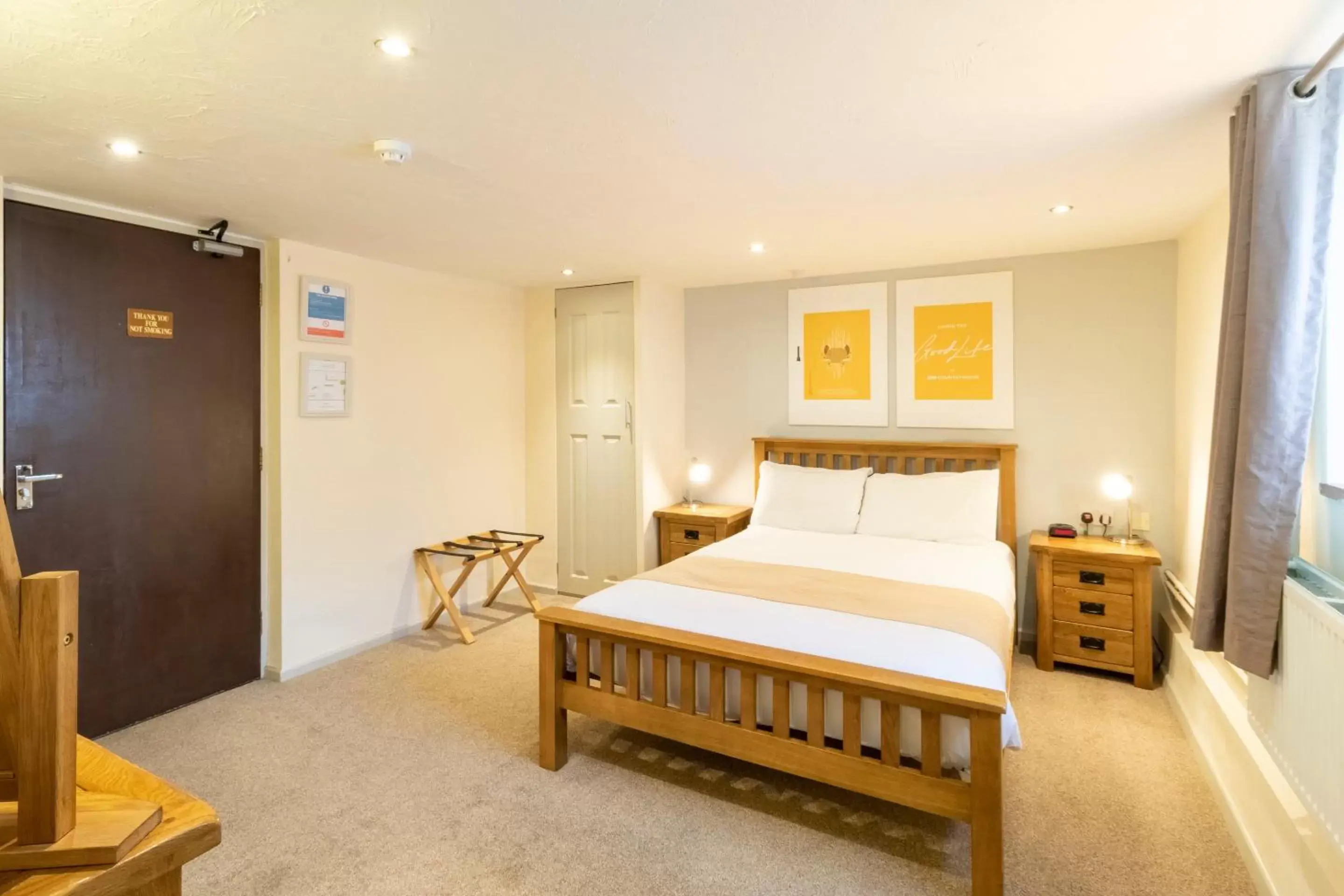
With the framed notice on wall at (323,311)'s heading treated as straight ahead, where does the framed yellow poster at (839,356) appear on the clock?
The framed yellow poster is roughly at 11 o'clock from the framed notice on wall.

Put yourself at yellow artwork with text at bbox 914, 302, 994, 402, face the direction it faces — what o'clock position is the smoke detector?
The smoke detector is roughly at 1 o'clock from the yellow artwork with text.

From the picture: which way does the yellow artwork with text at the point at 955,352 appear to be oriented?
toward the camera

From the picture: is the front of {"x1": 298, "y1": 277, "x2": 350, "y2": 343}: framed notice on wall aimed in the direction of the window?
yes

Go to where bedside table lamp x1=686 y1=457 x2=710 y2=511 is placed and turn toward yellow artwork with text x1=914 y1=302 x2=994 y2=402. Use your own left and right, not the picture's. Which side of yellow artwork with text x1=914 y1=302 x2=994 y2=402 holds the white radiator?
right

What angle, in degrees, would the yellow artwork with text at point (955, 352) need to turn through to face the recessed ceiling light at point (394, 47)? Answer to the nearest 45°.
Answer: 0° — it already faces it

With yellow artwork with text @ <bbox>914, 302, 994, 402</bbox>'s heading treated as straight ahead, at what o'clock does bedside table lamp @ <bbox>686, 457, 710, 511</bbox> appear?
The bedside table lamp is roughly at 3 o'clock from the yellow artwork with text.

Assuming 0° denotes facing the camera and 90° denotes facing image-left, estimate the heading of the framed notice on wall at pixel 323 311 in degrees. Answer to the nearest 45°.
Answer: approximately 315°

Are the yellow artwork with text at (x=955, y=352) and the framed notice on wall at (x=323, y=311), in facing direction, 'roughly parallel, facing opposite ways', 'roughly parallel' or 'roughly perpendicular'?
roughly perpendicular

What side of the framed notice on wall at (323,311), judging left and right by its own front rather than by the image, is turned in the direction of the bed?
front

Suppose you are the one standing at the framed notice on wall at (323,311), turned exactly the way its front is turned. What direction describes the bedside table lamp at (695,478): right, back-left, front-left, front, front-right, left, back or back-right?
front-left

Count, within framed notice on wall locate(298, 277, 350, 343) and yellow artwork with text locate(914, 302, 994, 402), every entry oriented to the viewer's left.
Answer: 0

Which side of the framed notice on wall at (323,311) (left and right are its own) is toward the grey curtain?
front

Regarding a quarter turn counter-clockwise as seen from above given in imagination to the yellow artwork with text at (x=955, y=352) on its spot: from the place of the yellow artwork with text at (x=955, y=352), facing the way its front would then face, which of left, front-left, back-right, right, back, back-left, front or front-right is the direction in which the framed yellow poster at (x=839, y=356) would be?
back

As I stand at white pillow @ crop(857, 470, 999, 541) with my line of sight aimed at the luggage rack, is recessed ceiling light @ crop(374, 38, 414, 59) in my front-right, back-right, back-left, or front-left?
front-left

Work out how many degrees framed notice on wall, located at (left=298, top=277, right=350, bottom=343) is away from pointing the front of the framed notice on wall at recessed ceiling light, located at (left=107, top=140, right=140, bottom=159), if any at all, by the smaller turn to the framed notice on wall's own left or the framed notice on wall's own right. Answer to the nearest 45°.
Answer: approximately 90° to the framed notice on wall's own right

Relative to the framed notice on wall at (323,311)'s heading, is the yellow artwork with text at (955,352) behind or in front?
in front

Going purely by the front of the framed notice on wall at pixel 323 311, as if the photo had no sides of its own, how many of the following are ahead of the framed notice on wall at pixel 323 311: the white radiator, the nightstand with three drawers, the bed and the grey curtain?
4
